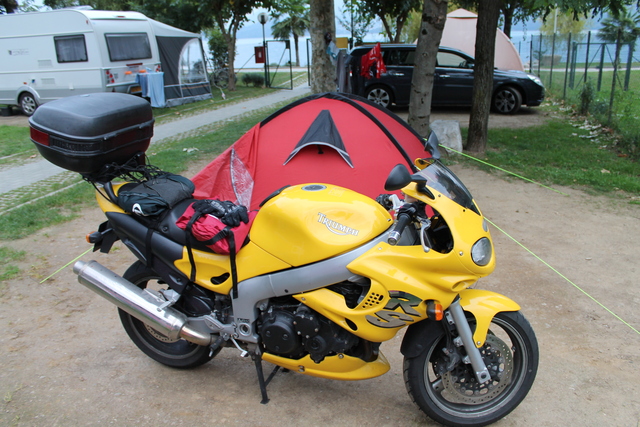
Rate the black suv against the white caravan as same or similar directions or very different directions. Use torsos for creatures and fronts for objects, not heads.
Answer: very different directions

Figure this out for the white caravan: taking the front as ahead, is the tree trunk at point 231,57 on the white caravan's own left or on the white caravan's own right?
on the white caravan's own right

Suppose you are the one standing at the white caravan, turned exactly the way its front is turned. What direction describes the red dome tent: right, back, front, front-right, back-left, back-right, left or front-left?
back-left

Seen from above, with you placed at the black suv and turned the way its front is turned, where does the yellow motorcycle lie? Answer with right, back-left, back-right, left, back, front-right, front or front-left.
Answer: right

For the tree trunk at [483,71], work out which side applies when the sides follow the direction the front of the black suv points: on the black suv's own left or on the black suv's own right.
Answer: on the black suv's own right

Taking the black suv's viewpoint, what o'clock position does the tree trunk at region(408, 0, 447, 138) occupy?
The tree trunk is roughly at 3 o'clock from the black suv.

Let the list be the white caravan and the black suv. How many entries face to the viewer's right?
1

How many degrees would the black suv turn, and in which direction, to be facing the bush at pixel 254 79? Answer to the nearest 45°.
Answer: approximately 135° to its left

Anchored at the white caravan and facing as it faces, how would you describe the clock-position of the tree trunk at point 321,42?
The tree trunk is roughly at 6 o'clock from the white caravan.

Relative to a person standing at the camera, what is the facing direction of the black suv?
facing to the right of the viewer

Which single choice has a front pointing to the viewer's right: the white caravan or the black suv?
the black suv

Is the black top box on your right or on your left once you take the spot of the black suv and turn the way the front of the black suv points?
on your right

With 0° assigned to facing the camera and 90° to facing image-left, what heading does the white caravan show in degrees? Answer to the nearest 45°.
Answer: approximately 135°
